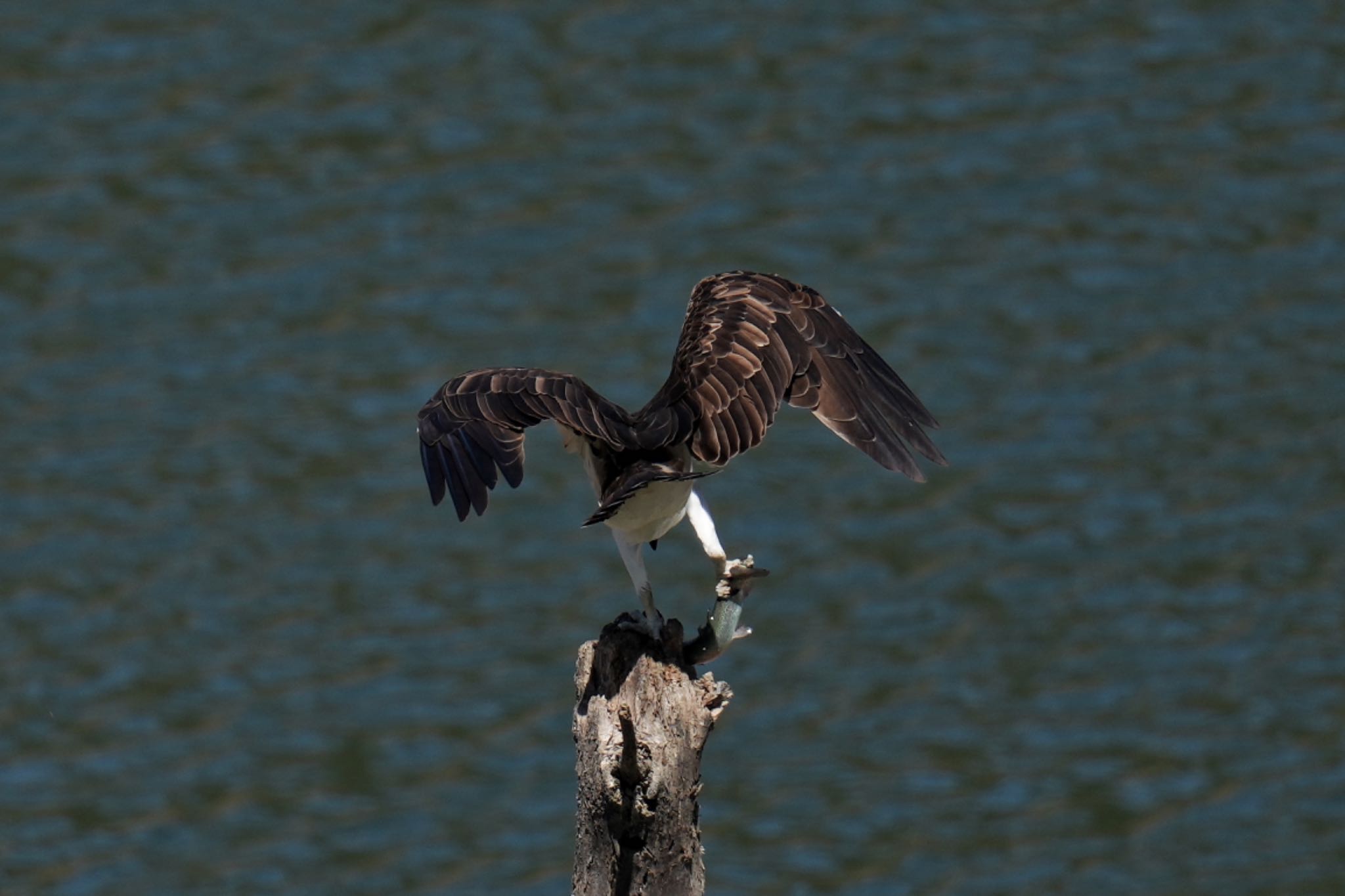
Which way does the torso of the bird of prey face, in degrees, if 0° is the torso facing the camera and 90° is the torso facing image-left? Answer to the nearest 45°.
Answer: approximately 180°
